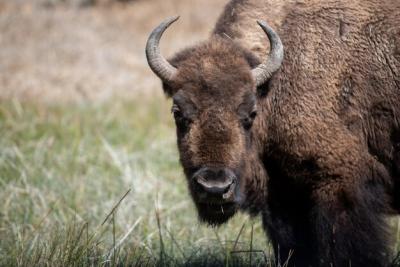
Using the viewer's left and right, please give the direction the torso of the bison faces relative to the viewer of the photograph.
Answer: facing the viewer and to the left of the viewer
